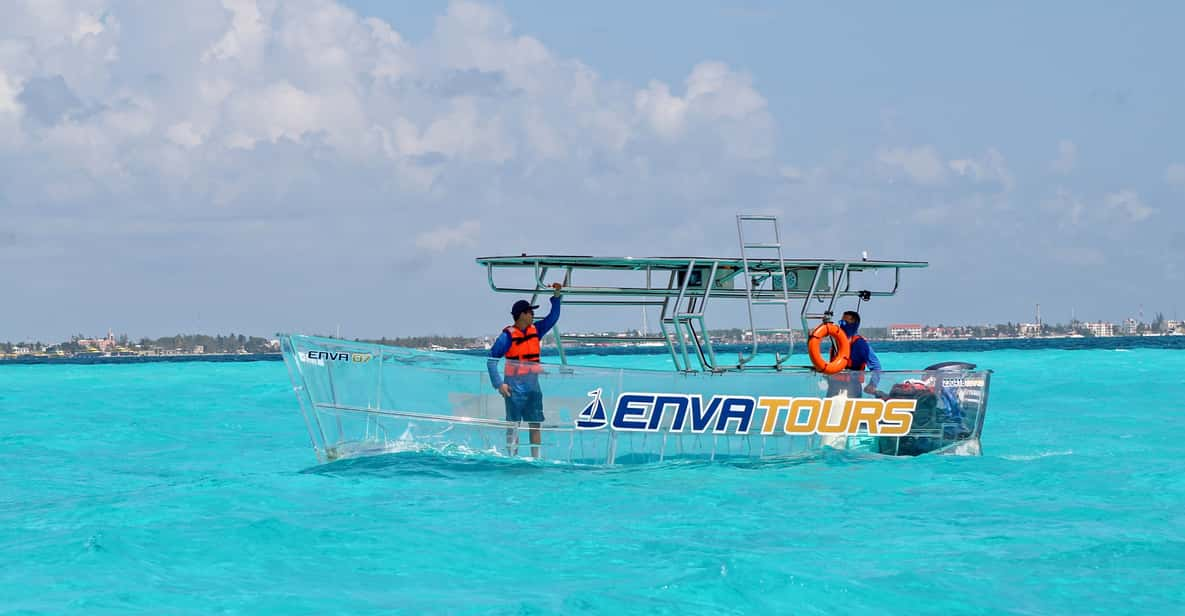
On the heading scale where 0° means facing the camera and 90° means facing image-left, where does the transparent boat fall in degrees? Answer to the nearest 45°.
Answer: approximately 90°

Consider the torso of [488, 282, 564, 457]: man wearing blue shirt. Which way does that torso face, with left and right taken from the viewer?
facing the viewer and to the right of the viewer

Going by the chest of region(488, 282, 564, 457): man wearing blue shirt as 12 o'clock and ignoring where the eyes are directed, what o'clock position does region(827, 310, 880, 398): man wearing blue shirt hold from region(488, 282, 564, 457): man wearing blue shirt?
region(827, 310, 880, 398): man wearing blue shirt is roughly at 10 o'clock from region(488, 282, 564, 457): man wearing blue shirt.
